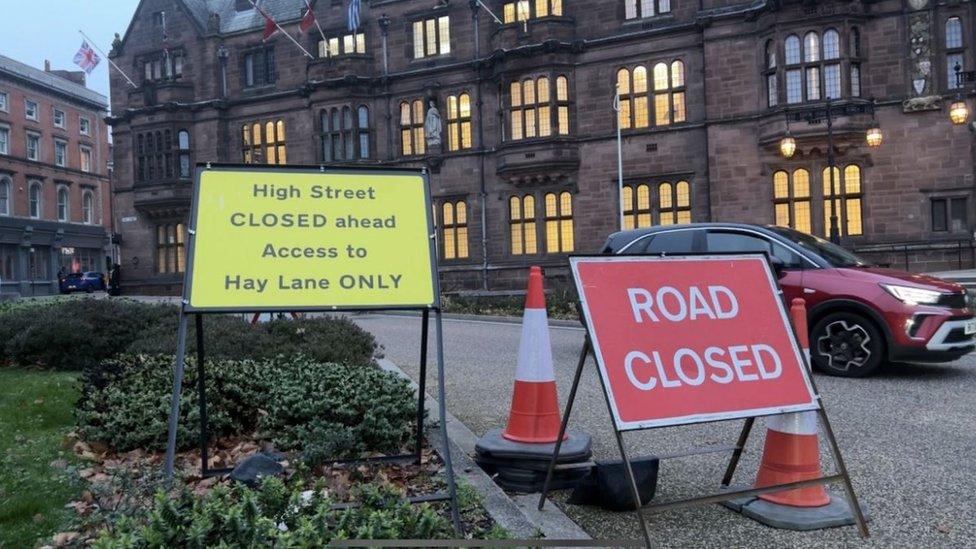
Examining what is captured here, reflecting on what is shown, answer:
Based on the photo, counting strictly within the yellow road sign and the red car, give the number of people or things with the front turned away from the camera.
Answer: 0

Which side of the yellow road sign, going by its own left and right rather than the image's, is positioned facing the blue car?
back

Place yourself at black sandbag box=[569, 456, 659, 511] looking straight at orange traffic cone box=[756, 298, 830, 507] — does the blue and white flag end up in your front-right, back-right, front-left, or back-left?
back-left

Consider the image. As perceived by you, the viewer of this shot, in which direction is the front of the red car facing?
facing the viewer and to the right of the viewer

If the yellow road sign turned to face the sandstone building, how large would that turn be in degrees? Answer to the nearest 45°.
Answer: approximately 135° to its left

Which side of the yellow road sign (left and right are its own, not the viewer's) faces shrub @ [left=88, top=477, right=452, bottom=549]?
front

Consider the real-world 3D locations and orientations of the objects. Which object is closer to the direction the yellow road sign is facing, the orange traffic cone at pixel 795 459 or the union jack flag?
the orange traffic cone

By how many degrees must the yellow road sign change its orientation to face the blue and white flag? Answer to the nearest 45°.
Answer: approximately 180°

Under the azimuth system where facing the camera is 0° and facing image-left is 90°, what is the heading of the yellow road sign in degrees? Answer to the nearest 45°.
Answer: approximately 0°

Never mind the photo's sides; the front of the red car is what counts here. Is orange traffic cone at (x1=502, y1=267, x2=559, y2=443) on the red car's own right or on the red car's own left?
on the red car's own right
